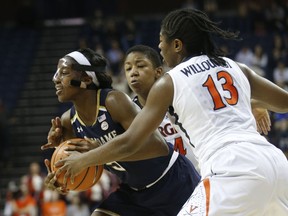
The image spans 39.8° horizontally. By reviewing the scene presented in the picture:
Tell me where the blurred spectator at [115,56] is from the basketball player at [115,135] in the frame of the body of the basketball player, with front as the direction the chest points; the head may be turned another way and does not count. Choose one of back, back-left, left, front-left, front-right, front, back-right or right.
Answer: back-right

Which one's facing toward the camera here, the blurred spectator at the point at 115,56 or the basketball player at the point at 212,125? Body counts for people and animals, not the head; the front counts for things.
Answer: the blurred spectator

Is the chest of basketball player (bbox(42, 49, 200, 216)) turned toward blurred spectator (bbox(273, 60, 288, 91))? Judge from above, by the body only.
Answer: no

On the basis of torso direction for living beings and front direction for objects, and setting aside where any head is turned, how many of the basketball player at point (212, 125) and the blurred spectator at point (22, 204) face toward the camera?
1

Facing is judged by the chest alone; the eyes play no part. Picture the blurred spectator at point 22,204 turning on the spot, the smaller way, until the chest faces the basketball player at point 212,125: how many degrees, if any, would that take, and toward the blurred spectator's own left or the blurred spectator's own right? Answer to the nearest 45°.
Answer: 0° — they already face them

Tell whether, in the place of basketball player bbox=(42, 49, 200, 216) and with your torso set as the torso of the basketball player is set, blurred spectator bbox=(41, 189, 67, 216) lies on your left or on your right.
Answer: on your right

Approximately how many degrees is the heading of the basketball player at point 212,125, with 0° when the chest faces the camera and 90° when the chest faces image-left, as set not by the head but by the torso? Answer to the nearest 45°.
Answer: approximately 135°

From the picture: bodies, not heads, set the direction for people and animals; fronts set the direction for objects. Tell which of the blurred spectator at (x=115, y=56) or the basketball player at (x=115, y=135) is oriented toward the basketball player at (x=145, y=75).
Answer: the blurred spectator

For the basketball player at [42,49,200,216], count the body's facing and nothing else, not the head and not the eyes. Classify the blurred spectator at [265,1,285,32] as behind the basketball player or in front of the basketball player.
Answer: behind

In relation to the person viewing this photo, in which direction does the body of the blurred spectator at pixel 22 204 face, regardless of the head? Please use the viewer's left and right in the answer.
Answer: facing the viewer

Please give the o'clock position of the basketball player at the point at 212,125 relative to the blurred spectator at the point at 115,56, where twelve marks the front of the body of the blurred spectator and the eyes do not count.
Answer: The basketball player is roughly at 12 o'clock from the blurred spectator.

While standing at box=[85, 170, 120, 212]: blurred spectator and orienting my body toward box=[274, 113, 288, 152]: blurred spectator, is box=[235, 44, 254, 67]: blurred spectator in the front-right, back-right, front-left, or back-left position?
front-left

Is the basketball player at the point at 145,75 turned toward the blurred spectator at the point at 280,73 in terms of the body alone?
no

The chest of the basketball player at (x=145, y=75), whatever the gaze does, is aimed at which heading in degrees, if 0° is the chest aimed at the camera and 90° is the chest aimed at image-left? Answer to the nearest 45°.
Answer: approximately 45°

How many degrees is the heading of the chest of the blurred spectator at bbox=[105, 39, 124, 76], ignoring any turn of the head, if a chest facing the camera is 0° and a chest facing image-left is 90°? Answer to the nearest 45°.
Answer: approximately 0°
